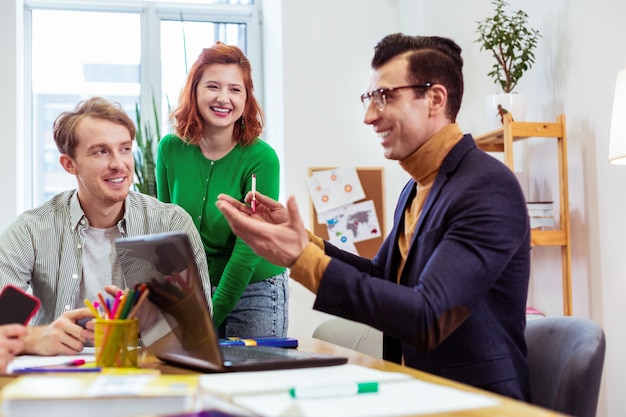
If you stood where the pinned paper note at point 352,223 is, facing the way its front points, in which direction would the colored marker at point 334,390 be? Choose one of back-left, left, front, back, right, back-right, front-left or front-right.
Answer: front

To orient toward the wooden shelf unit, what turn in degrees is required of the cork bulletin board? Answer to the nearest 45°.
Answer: approximately 45° to its left

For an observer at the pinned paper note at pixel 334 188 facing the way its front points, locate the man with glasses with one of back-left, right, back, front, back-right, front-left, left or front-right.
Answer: front

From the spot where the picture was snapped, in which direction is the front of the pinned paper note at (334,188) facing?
facing the viewer

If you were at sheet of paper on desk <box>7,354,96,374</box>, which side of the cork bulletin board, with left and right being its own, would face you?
front

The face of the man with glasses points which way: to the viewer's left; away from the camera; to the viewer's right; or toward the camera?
to the viewer's left

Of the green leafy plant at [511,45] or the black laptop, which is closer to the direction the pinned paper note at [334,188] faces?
the black laptop

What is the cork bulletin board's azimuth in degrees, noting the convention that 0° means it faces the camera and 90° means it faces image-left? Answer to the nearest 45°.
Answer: approximately 0°

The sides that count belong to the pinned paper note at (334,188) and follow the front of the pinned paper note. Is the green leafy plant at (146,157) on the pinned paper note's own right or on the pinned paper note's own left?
on the pinned paper note's own right

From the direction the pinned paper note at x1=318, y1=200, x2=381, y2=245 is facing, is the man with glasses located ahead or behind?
ahead

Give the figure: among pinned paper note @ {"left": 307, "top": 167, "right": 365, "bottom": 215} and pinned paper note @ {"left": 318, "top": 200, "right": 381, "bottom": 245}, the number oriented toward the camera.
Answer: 2

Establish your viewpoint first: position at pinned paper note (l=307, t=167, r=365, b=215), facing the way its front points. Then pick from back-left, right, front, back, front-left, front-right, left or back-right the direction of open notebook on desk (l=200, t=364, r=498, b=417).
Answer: front

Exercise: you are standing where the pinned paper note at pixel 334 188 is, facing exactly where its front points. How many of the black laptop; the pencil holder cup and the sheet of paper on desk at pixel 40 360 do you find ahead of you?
3

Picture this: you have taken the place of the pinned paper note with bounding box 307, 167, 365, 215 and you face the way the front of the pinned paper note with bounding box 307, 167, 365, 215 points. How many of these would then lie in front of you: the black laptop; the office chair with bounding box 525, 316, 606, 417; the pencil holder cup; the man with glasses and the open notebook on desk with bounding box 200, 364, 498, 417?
5

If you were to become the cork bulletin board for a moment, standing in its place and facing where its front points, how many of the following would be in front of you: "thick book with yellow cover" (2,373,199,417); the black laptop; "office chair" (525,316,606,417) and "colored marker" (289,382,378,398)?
4

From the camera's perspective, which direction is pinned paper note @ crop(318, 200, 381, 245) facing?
toward the camera

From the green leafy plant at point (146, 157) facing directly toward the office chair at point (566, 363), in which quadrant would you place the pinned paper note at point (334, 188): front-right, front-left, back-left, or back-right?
front-left

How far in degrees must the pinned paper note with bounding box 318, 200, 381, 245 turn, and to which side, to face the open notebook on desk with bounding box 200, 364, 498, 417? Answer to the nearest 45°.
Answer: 0° — it already faces it
